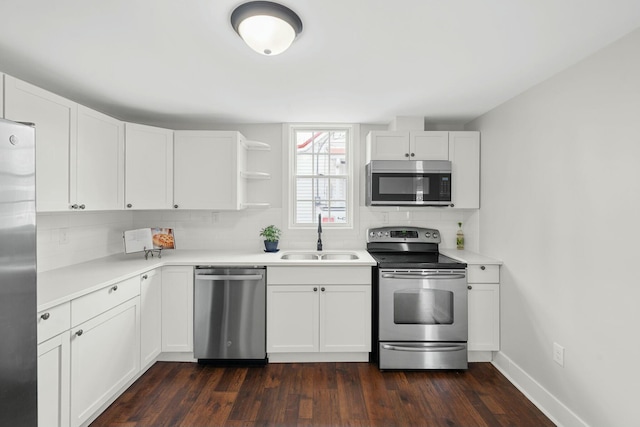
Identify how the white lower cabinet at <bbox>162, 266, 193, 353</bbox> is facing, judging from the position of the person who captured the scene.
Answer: facing the viewer

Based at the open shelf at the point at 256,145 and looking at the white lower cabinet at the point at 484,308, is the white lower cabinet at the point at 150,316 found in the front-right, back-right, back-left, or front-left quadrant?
back-right

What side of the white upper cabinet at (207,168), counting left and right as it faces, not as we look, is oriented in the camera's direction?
front

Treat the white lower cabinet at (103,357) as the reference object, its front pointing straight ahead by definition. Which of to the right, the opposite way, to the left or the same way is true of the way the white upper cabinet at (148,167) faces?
the same way

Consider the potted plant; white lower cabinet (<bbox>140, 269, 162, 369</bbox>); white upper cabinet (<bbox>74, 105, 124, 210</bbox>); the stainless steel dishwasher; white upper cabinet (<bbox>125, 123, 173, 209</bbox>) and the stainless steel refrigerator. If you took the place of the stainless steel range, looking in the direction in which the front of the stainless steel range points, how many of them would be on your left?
0

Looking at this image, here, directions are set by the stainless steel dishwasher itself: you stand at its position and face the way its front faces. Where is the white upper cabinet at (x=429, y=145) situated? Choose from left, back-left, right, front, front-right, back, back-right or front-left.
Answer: left

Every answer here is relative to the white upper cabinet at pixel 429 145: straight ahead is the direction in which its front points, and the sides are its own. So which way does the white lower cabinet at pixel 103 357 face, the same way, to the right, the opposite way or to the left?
to the left

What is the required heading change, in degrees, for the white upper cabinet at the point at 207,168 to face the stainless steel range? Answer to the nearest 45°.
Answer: approximately 45° to its left

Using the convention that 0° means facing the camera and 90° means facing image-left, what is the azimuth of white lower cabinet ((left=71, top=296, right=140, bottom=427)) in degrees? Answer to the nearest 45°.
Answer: approximately 315°

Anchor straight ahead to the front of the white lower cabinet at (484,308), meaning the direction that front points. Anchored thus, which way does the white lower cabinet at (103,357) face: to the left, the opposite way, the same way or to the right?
to the left

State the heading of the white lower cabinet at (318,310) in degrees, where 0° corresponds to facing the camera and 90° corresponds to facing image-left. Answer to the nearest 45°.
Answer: approximately 0°

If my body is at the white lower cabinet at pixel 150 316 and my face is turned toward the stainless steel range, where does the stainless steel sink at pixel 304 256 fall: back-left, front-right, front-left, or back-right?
front-left

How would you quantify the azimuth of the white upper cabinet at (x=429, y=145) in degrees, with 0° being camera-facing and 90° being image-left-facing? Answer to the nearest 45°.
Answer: approximately 0°
